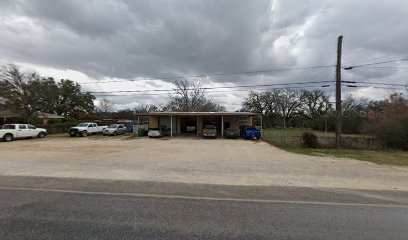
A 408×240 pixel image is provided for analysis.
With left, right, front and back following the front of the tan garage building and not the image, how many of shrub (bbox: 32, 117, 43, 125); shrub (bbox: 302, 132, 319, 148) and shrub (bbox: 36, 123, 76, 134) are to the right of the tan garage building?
2

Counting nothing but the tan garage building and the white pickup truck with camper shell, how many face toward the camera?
1

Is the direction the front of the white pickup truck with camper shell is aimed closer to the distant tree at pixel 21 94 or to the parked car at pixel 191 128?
the parked car

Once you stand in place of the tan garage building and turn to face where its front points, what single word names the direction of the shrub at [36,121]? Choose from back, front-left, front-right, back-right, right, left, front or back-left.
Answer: right

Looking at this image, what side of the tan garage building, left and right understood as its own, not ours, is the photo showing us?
front

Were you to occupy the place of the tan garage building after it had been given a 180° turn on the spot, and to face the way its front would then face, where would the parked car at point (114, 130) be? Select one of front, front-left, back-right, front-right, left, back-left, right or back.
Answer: left

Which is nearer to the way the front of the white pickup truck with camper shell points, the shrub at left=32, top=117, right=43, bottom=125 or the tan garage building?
the tan garage building

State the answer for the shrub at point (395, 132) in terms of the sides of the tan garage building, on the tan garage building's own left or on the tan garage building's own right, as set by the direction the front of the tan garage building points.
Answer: on the tan garage building's own left

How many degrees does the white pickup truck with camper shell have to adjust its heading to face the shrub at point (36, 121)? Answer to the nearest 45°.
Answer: approximately 90° to its left

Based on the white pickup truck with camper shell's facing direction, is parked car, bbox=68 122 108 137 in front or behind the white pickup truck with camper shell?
in front

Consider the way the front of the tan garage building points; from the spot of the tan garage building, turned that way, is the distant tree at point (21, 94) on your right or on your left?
on your right
